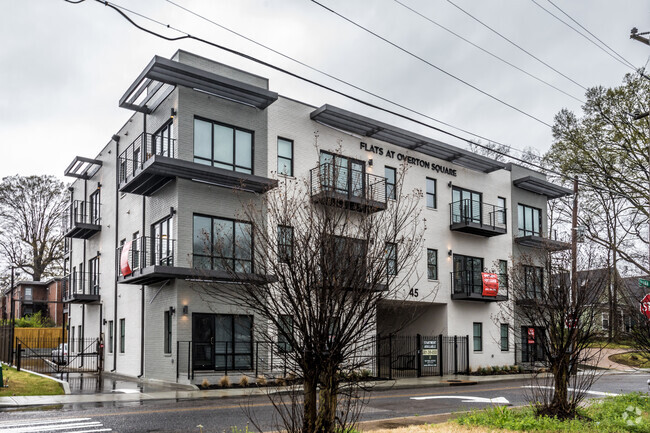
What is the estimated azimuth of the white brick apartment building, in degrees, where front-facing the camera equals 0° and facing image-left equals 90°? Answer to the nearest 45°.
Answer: approximately 315°

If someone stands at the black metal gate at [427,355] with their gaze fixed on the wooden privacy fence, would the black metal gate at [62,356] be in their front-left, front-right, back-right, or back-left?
front-left

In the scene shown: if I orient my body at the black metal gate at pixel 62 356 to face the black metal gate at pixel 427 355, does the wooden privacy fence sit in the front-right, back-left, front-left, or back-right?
back-left

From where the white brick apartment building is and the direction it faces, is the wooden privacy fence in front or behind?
behind
